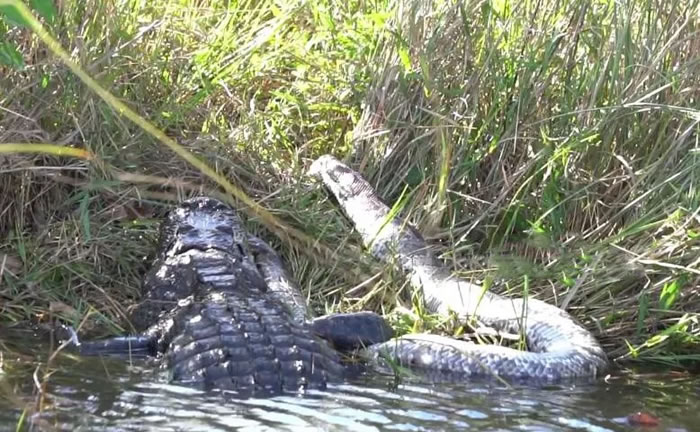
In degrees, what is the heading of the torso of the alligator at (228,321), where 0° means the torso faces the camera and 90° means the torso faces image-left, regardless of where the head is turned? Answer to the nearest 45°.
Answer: approximately 180°

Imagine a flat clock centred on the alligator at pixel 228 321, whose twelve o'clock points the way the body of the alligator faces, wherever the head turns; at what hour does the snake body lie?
The snake body is roughly at 3 o'clock from the alligator.
